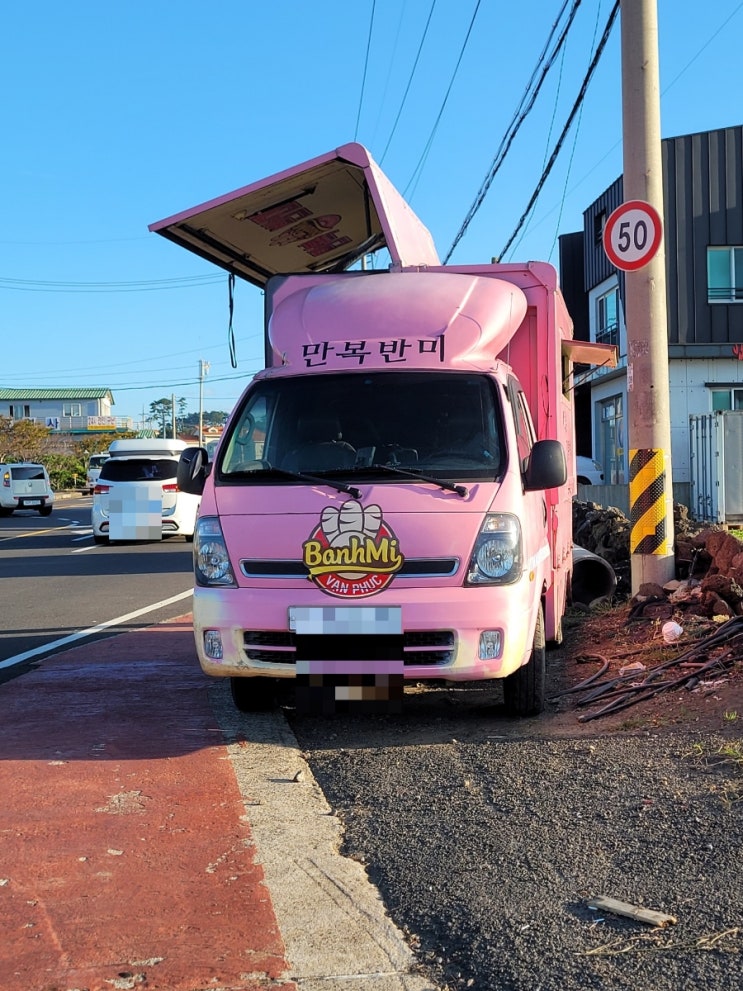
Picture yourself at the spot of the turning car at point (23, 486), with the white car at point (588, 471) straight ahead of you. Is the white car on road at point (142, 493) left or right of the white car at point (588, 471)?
right

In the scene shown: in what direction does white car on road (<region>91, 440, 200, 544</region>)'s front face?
away from the camera

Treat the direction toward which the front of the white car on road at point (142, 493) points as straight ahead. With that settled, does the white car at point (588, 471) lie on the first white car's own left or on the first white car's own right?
on the first white car's own right

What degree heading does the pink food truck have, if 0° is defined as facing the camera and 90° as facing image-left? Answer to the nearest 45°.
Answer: approximately 0°

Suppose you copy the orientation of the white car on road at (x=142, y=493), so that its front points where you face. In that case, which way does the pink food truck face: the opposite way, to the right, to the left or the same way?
the opposite way

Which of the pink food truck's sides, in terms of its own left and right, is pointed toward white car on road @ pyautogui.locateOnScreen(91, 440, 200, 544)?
back

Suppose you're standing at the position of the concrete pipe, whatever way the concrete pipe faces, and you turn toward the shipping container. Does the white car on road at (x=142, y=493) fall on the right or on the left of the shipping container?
left
